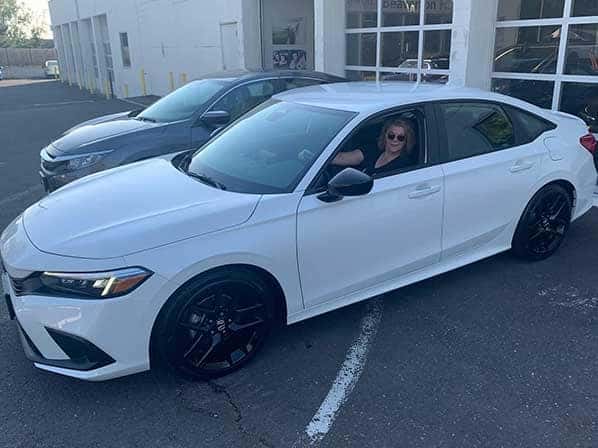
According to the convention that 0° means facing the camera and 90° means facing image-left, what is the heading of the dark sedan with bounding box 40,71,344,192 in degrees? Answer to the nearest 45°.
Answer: approximately 45°

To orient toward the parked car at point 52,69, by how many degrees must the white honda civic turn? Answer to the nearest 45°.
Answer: approximately 90° to its right

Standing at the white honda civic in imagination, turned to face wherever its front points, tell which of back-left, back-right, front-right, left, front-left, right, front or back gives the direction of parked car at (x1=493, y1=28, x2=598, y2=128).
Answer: back

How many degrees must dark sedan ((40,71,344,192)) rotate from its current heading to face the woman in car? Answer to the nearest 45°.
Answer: approximately 90° to its left

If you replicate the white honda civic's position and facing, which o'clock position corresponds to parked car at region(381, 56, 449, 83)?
The parked car is roughly at 5 o'clock from the white honda civic.
